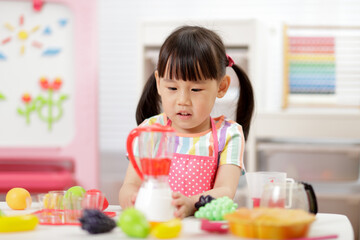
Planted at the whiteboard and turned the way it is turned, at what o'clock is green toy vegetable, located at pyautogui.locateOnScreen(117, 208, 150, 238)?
The green toy vegetable is roughly at 12 o'clock from the whiteboard.

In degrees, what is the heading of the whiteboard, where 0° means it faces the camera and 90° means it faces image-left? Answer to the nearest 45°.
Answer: approximately 0°

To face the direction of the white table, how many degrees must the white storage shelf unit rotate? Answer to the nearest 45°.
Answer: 0° — it already faces it

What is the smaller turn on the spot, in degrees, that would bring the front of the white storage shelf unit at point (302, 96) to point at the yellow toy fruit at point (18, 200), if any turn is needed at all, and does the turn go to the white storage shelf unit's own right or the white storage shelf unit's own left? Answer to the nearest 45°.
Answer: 0° — it already faces it

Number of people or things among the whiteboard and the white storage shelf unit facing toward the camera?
2

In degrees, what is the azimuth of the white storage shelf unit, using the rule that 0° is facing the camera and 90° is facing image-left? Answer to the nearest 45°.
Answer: approximately 0°

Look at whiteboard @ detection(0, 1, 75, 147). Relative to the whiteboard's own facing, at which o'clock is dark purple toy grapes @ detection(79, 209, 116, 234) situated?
The dark purple toy grapes is roughly at 12 o'clock from the whiteboard.

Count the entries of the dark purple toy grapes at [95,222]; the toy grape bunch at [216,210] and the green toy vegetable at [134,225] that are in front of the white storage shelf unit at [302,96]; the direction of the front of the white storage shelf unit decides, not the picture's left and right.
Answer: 3
